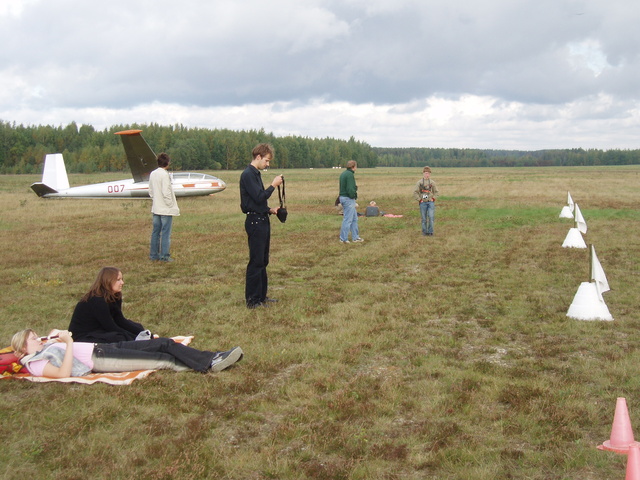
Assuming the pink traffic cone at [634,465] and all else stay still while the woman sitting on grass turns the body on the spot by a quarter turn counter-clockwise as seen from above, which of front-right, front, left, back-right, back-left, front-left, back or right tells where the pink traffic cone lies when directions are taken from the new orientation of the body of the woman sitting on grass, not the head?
back-right

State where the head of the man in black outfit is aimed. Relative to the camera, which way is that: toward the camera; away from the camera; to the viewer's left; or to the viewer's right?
to the viewer's right

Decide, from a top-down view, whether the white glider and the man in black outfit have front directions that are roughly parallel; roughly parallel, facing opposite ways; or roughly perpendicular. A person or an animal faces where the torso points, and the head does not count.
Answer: roughly parallel

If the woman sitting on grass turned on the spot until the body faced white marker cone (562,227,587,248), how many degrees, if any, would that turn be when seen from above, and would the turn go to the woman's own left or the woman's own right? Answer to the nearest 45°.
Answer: approximately 45° to the woman's own left

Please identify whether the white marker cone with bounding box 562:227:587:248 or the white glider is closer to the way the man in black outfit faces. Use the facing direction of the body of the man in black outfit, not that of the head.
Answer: the white marker cone

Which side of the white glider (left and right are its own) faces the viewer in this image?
right

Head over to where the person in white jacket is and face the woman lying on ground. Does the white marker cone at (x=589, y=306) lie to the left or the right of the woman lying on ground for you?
left

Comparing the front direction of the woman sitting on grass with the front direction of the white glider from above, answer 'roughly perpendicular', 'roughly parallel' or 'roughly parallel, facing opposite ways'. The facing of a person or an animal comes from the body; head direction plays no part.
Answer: roughly parallel

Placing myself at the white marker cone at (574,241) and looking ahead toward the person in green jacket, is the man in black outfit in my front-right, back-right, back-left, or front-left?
front-left

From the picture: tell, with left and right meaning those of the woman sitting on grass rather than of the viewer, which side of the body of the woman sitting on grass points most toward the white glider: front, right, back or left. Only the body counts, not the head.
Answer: left

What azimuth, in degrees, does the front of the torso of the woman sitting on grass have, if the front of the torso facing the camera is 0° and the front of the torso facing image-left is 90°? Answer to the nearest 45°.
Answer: approximately 270°

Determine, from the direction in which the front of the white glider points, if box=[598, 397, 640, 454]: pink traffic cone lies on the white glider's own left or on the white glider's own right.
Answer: on the white glider's own right

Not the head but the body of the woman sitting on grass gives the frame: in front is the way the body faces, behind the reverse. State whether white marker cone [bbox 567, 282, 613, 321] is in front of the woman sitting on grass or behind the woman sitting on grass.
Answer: in front

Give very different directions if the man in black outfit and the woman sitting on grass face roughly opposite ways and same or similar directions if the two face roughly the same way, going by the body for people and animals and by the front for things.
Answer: same or similar directions

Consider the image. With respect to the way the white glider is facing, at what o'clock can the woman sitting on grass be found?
The woman sitting on grass is roughly at 3 o'clock from the white glider.

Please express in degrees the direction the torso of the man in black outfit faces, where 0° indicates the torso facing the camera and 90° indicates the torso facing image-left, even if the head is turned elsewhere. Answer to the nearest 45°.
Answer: approximately 270°
